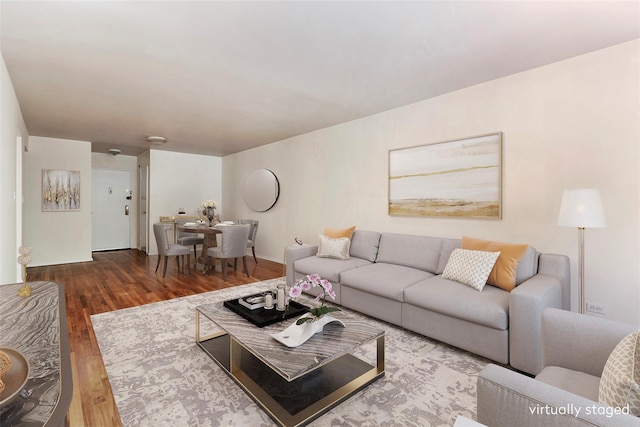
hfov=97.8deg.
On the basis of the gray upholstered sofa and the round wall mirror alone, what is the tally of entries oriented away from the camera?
0

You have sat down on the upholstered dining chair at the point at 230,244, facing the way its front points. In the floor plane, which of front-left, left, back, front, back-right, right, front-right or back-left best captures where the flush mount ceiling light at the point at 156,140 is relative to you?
front

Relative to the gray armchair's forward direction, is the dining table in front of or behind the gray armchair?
in front

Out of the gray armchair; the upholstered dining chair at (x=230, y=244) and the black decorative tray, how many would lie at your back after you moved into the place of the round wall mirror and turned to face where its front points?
0

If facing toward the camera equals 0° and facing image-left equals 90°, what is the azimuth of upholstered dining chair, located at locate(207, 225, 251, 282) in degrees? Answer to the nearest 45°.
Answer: approximately 135°

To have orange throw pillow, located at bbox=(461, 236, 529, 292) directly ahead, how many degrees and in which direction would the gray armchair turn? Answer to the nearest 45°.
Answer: approximately 45° to its right

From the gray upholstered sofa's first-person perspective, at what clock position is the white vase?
The white vase is roughly at 12 o'clock from the gray upholstered sofa.

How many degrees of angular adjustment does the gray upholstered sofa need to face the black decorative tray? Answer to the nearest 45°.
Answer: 0° — it already faces it

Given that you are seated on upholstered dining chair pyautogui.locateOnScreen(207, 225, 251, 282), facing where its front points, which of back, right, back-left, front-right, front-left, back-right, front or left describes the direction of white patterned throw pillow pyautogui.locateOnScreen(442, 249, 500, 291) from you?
back

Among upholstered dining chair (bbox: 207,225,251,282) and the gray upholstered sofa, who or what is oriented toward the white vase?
the gray upholstered sofa

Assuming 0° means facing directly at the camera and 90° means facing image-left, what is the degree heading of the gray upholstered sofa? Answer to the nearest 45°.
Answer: approximately 45°

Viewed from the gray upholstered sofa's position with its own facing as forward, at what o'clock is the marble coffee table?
The marble coffee table is roughly at 12 o'clock from the gray upholstered sofa.

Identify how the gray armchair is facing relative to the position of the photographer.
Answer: facing away from the viewer and to the left of the viewer

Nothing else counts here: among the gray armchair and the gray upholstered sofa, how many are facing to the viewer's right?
0

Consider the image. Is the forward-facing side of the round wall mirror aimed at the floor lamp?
no

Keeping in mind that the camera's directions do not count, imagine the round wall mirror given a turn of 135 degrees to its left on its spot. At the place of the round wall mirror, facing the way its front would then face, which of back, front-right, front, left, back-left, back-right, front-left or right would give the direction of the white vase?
right

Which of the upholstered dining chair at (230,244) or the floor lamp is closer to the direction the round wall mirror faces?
the upholstered dining chair

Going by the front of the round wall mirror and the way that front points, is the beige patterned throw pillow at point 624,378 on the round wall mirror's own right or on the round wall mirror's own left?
on the round wall mirror's own left

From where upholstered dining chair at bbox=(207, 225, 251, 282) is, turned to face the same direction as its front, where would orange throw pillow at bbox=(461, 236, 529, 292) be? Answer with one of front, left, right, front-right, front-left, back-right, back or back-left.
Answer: back
